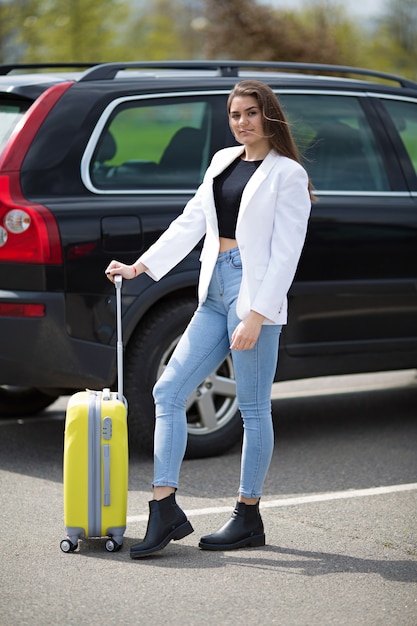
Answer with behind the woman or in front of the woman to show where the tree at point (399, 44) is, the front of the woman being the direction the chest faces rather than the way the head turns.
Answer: behind

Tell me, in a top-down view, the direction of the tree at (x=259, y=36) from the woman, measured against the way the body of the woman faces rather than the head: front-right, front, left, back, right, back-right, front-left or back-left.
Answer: back-right

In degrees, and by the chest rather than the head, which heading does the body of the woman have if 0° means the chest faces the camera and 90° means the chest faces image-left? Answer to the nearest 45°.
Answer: approximately 45°

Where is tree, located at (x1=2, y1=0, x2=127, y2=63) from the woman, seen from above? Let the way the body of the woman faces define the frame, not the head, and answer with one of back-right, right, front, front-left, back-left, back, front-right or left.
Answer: back-right
